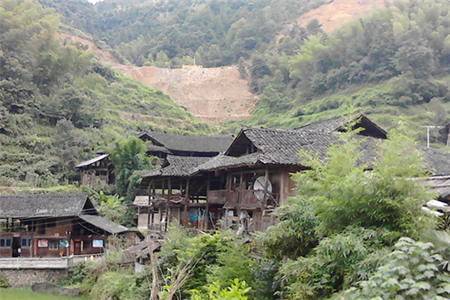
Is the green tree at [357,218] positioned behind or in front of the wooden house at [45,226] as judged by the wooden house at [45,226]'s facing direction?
in front

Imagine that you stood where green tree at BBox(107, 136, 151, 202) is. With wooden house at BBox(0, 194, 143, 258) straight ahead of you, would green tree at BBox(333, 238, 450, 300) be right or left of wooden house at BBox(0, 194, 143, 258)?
left

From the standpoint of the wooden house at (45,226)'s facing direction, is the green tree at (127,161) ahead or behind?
behind

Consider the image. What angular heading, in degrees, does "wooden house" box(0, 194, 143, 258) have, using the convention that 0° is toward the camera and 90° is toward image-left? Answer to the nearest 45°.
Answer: approximately 0°

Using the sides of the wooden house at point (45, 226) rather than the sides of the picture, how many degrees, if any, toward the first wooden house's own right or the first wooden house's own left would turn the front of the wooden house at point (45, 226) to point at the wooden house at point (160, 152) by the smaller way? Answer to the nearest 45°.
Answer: approximately 135° to the first wooden house's own left
